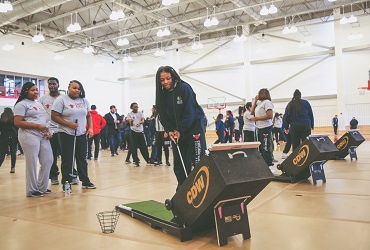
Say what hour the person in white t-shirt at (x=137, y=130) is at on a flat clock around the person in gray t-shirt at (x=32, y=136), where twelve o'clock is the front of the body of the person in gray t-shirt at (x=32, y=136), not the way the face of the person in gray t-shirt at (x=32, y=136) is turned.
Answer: the person in white t-shirt at (x=137, y=130) is roughly at 9 o'clock from the person in gray t-shirt at (x=32, y=136).

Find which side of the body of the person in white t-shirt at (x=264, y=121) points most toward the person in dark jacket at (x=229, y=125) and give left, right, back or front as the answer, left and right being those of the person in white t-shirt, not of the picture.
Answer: right

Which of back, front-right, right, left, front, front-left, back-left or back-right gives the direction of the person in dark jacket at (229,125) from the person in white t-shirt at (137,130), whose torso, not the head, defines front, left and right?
back-left

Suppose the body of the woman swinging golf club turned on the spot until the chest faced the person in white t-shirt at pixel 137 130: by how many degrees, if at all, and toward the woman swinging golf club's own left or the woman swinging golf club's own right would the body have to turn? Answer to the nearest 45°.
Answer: approximately 135° to the woman swinging golf club's own right

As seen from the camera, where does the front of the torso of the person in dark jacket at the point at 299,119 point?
away from the camera

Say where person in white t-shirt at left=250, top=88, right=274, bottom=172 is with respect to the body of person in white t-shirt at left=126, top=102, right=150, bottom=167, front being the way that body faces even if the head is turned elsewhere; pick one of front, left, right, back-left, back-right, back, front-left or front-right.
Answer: front-left

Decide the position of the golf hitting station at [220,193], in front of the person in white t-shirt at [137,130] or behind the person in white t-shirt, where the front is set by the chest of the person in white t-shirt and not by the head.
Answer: in front

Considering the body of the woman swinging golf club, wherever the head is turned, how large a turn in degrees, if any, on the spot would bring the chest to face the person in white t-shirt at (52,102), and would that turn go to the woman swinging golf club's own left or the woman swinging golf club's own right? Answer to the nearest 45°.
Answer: approximately 90° to the woman swinging golf club's own right

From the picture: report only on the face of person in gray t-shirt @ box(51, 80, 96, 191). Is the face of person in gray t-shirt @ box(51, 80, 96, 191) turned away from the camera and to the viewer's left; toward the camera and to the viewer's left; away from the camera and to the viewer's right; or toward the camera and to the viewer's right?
toward the camera and to the viewer's right
